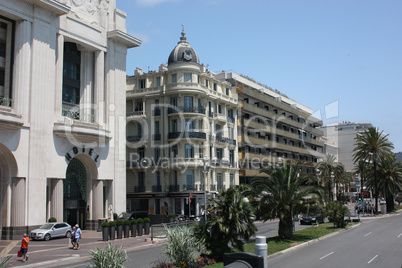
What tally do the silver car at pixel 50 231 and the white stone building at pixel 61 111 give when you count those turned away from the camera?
0

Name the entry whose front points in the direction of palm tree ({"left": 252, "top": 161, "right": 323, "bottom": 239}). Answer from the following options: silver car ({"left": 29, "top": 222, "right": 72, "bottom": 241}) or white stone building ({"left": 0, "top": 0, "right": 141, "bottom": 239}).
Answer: the white stone building

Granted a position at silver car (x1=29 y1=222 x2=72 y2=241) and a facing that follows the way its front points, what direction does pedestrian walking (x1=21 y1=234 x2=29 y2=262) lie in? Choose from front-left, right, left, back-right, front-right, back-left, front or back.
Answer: front-left

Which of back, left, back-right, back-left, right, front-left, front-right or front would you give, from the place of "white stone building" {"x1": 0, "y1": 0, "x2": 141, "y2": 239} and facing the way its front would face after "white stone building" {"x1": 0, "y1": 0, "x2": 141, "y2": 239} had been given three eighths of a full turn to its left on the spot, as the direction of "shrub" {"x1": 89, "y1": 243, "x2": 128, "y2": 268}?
back

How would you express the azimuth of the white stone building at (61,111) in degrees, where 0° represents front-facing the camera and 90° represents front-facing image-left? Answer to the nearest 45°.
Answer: approximately 315°

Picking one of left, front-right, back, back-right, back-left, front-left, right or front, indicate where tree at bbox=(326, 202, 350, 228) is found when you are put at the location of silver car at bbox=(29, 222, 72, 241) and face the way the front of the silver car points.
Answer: back-left

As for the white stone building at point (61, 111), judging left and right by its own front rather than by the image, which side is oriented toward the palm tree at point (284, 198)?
front

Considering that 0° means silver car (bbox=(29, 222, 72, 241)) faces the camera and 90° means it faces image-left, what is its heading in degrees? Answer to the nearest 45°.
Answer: approximately 45°
